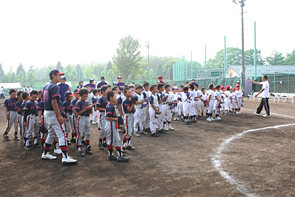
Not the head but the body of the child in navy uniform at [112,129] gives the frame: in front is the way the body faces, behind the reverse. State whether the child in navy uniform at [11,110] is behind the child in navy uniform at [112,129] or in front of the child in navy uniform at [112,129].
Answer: behind

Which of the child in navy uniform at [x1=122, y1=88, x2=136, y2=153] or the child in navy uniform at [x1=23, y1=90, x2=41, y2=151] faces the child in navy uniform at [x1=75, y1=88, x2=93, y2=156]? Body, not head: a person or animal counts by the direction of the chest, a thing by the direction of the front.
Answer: the child in navy uniform at [x1=23, y1=90, x2=41, y2=151]

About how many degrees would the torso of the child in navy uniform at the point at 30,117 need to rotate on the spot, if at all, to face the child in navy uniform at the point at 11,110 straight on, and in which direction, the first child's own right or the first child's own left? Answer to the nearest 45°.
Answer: approximately 135° to the first child's own left

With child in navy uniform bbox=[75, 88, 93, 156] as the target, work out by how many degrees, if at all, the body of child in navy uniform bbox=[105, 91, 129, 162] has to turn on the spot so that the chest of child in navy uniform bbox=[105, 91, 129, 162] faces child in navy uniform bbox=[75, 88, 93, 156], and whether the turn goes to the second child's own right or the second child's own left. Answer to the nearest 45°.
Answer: approximately 135° to the second child's own left

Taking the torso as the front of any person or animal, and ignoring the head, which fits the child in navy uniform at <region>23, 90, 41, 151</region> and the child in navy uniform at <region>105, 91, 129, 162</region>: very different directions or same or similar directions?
same or similar directions

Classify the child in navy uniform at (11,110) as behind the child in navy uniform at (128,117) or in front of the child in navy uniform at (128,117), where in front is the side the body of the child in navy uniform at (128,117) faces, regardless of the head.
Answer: behind

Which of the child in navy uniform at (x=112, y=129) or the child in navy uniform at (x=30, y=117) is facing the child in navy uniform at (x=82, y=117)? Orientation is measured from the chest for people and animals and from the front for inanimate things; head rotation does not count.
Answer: the child in navy uniform at (x=30, y=117)

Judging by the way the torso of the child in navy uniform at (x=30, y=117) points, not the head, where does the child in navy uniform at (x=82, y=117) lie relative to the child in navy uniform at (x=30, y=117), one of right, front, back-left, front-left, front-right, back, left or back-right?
front

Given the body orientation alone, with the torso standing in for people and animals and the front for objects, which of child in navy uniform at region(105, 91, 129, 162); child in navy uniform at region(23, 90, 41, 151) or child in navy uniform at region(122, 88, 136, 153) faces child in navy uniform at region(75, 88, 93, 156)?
child in navy uniform at region(23, 90, 41, 151)

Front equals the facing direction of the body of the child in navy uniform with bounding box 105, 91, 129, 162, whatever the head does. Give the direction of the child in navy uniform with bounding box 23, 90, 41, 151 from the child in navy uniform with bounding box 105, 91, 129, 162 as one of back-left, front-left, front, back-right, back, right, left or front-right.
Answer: back-left

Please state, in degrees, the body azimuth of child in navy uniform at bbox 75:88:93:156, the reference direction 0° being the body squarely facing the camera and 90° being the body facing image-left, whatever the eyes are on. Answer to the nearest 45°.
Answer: approximately 315°

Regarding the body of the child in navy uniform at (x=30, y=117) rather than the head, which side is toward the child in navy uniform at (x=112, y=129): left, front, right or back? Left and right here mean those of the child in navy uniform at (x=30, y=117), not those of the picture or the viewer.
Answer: front

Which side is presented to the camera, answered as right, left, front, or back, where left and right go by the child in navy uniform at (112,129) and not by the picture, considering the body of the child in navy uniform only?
right

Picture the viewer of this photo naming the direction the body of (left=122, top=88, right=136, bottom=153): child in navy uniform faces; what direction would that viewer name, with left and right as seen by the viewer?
facing the viewer and to the right of the viewer

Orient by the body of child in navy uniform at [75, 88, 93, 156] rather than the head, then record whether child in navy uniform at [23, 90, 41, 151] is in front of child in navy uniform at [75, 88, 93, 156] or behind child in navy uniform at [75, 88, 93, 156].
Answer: behind
